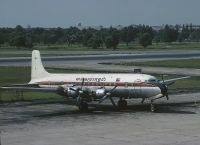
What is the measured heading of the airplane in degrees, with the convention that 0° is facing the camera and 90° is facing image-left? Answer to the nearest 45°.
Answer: approximately 315°
